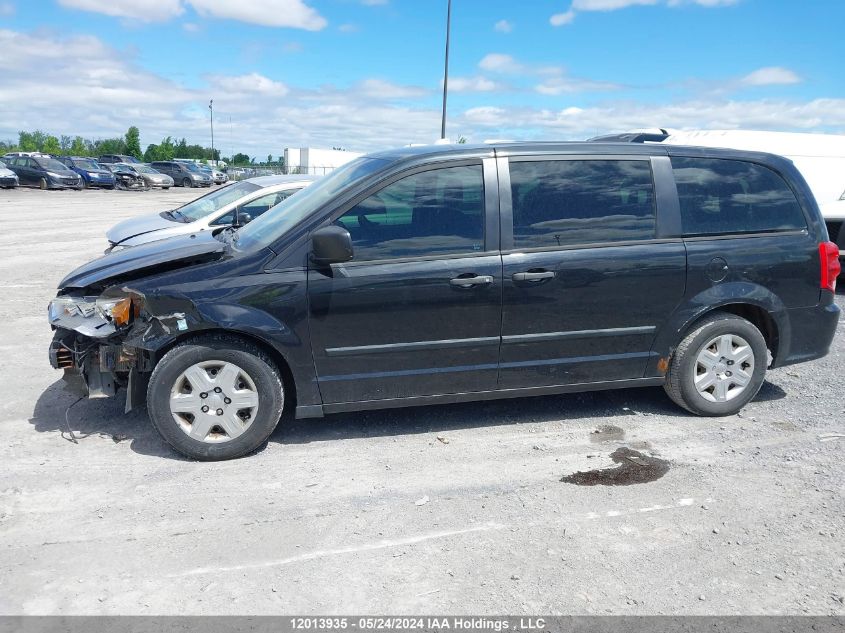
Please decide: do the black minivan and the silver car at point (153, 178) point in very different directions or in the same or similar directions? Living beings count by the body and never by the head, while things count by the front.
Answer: very different directions

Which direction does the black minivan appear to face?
to the viewer's left

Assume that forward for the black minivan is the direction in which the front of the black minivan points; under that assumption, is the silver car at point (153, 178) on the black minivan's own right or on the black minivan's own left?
on the black minivan's own right

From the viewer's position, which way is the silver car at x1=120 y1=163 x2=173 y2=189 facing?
facing the viewer and to the right of the viewer

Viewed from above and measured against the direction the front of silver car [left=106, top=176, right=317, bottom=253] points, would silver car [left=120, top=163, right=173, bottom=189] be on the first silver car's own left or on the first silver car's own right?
on the first silver car's own right

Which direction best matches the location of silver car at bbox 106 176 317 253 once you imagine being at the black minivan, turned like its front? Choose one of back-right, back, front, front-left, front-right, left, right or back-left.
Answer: front-right

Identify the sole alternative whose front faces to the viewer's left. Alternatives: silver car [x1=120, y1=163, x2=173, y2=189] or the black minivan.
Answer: the black minivan

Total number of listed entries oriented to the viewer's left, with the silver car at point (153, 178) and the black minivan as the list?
1

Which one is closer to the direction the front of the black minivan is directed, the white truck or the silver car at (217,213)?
the silver car

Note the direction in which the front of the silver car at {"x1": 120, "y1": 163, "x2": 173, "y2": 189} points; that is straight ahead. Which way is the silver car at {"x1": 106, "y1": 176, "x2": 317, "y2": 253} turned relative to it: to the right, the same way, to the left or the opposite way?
to the right

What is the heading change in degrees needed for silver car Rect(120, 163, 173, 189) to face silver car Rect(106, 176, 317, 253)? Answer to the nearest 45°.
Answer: approximately 45° to its right
